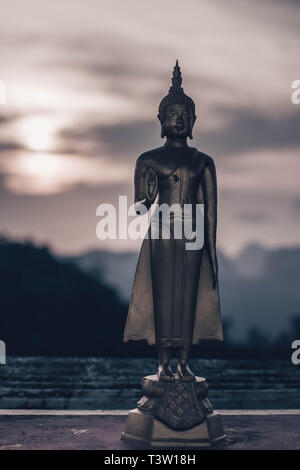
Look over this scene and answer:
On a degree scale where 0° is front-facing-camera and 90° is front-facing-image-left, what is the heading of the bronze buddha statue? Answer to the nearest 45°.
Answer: approximately 0°
